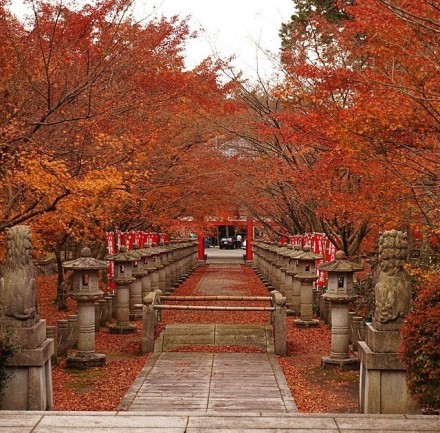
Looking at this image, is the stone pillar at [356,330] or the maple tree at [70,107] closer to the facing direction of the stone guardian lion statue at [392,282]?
the stone pillar
